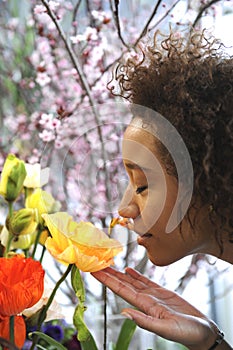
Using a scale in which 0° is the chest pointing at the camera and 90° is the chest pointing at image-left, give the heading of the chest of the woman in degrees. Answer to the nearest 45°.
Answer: approximately 90°

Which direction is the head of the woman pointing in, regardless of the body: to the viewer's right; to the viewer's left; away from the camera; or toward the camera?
to the viewer's left
